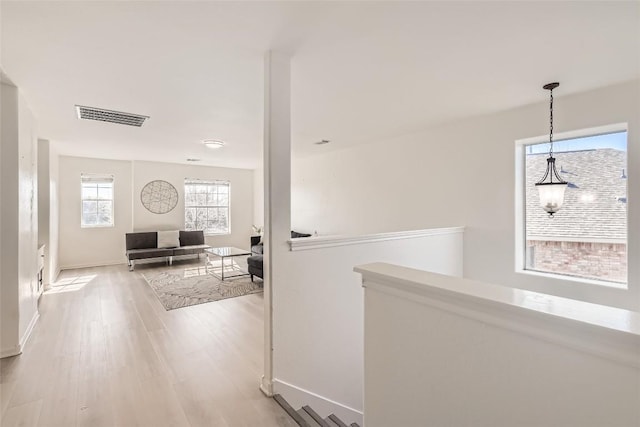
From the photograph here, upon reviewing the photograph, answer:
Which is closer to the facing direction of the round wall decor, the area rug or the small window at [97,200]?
the area rug

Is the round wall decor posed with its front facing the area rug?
yes

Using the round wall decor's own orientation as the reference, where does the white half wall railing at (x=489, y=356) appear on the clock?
The white half wall railing is roughly at 12 o'clock from the round wall decor.

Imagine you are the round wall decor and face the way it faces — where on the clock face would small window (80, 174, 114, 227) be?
The small window is roughly at 3 o'clock from the round wall decor.

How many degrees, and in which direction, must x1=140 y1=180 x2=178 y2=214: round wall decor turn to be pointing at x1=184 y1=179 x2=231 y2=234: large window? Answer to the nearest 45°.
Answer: approximately 90° to its left

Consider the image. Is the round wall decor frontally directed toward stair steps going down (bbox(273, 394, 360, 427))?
yes

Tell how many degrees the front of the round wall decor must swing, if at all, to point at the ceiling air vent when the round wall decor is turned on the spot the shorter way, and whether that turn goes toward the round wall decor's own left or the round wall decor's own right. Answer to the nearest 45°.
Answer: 0° — it already faces it

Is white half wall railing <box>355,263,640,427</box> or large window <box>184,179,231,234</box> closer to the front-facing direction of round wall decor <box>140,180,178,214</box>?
the white half wall railing

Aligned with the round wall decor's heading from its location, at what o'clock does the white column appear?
The white column is roughly at 12 o'clock from the round wall decor.

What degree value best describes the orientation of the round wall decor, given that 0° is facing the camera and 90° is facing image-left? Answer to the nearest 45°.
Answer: approximately 0°
